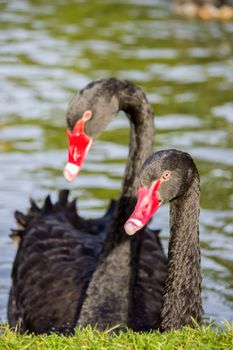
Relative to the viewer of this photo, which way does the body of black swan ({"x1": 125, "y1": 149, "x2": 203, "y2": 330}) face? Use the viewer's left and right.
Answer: facing the viewer and to the left of the viewer
